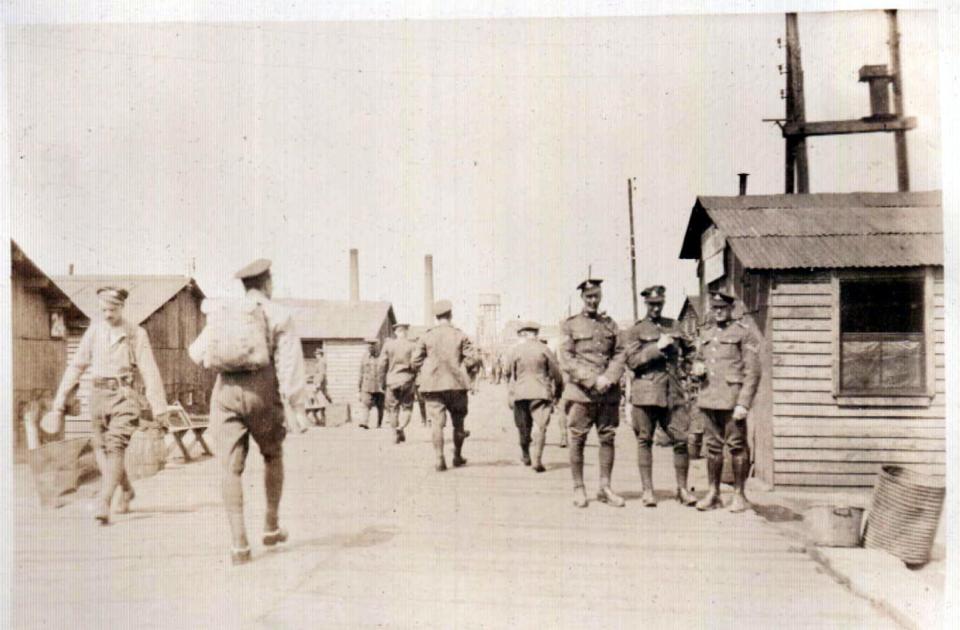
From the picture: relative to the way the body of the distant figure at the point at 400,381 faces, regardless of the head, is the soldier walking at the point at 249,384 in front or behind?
behind

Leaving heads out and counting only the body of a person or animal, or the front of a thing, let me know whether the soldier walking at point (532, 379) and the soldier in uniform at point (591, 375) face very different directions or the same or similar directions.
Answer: very different directions

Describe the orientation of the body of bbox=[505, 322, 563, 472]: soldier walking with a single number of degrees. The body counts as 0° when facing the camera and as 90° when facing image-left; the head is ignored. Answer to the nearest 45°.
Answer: approximately 180°

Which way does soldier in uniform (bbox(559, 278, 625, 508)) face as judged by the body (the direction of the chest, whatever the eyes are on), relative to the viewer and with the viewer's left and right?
facing the viewer

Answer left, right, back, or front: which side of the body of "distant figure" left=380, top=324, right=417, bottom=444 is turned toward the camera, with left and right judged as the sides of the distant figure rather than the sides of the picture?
back

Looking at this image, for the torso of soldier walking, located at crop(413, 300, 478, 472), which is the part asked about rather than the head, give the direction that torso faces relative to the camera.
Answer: away from the camera

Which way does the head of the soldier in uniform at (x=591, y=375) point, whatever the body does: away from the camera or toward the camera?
toward the camera

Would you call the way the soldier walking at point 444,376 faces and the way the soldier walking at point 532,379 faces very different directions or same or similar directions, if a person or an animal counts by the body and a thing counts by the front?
same or similar directions

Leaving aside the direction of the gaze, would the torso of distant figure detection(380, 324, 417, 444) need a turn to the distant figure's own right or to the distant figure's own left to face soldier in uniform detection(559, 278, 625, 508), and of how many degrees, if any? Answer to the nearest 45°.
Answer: approximately 180°

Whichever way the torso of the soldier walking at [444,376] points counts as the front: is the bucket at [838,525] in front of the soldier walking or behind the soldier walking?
behind

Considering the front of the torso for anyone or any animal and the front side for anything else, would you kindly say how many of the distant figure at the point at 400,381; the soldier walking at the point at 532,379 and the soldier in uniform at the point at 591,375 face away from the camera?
2

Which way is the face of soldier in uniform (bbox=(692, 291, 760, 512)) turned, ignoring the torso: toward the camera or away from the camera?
toward the camera

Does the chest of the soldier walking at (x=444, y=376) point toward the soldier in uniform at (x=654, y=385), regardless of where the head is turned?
no
